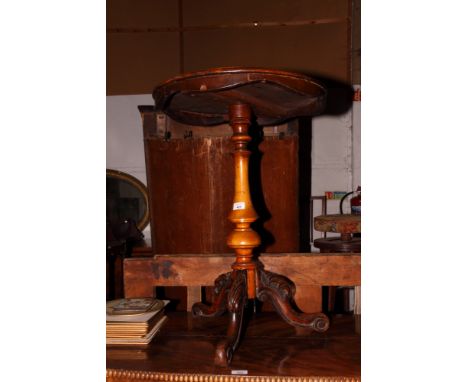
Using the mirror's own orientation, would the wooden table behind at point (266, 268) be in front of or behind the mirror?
in front

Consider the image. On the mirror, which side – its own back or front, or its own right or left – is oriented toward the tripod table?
front

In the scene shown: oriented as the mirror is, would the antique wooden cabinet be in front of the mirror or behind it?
in front

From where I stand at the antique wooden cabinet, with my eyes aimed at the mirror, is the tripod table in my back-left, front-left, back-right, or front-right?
back-left

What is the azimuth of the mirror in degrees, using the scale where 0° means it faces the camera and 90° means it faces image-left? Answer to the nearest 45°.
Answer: approximately 0°
